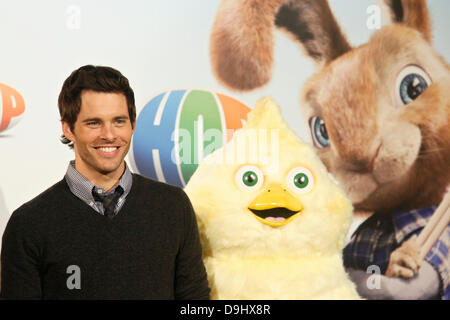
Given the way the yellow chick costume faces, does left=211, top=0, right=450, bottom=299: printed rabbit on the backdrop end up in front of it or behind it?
behind

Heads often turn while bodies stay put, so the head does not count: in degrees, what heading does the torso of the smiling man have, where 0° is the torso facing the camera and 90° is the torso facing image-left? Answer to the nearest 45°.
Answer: approximately 0°

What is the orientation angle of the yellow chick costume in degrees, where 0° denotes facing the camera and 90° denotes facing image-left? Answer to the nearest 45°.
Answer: approximately 0°

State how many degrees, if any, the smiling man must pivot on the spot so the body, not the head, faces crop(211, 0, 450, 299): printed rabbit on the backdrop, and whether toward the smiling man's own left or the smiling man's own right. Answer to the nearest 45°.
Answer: approximately 135° to the smiling man's own left

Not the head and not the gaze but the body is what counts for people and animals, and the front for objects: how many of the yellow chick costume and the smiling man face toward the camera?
2
